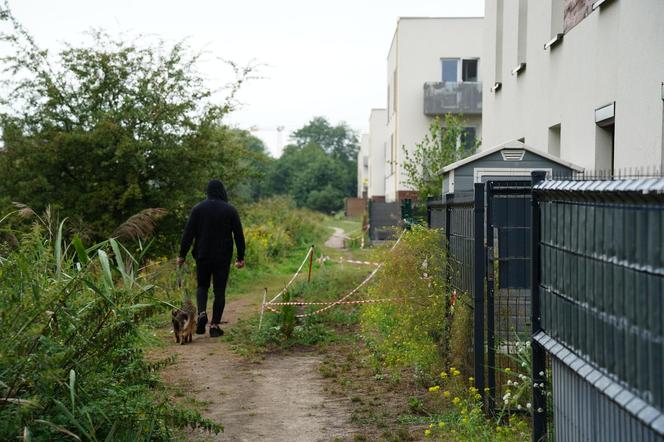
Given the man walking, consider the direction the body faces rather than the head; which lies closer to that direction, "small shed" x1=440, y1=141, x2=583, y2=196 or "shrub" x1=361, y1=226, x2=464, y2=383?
the small shed

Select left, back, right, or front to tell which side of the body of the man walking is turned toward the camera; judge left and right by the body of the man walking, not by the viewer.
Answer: back

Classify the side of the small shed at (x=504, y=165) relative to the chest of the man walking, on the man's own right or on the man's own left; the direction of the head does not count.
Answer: on the man's own right

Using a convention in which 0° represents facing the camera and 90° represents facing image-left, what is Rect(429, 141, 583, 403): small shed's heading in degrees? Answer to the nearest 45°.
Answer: approximately 0°

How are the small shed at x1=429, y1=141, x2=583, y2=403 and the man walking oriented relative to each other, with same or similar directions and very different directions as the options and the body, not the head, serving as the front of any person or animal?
very different directions

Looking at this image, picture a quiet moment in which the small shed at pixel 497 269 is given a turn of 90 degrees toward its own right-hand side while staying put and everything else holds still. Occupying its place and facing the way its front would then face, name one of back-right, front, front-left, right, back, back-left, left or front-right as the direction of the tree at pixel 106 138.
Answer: front-right

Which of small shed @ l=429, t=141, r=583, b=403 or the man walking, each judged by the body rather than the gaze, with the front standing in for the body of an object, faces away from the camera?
the man walking

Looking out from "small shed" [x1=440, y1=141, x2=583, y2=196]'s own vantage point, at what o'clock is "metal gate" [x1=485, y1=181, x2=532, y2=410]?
The metal gate is roughly at 12 o'clock from the small shed.
